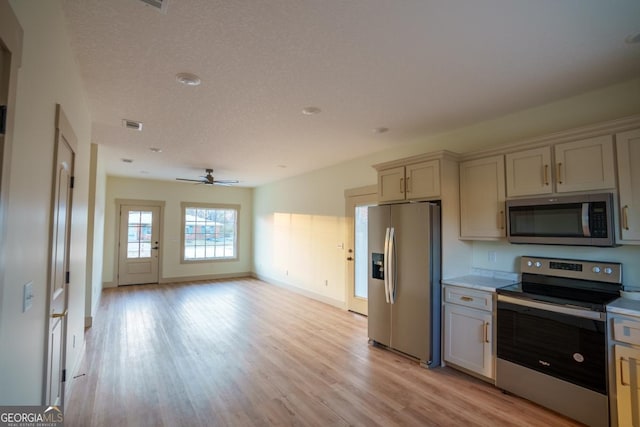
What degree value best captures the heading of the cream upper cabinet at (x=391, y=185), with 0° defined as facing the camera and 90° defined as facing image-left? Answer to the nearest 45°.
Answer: approximately 45°

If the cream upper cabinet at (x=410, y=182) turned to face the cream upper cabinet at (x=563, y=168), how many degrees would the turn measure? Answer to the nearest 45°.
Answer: approximately 90° to its left

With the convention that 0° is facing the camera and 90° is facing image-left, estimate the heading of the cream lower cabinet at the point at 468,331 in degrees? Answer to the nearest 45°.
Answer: approximately 45°

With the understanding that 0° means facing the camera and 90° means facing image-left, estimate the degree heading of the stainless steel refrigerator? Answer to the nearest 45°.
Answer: approximately 45°

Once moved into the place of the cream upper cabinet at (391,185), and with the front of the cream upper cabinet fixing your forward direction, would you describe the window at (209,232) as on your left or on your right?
on your right

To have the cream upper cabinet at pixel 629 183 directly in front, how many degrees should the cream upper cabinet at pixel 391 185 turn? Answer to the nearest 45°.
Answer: approximately 90° to its left

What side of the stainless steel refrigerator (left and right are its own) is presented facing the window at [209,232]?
right

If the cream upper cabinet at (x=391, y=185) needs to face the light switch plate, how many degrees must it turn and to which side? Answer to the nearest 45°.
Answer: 0° — it already faces it

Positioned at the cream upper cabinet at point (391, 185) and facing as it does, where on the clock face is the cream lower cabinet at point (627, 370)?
The cream lower cabinet is roughly at 9 o'clock from the cream upper cabinet.

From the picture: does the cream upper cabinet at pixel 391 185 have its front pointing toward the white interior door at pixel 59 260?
yes
